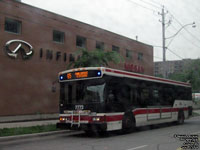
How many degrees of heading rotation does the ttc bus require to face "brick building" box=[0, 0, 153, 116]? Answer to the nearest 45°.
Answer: approximately 90° to its right

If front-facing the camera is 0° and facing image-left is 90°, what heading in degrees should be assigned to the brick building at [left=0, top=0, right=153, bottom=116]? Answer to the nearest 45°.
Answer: approximately 315°

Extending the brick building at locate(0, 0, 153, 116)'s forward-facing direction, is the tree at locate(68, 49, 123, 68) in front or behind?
in front

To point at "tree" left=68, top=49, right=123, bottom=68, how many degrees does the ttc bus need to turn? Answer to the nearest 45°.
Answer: approximately 135° to its right

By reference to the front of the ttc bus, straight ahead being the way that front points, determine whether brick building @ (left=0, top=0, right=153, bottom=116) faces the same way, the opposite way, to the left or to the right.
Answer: to the left

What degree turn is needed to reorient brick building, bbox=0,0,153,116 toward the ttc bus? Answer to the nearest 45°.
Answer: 0° — it already faces it

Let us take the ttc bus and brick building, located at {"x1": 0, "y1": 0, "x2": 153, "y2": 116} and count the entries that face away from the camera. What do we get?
0

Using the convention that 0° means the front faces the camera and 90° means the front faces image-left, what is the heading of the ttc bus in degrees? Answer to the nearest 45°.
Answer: approximately 45°
